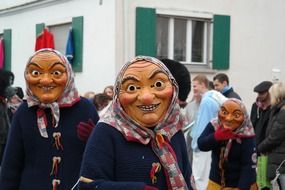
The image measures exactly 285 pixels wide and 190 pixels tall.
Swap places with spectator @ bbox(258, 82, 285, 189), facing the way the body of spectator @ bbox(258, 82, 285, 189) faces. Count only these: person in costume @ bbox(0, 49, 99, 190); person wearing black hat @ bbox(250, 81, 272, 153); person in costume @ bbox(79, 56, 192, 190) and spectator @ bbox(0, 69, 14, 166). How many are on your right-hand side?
1

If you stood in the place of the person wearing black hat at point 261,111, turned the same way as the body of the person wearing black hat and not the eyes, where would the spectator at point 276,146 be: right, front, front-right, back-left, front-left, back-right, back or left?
front-left

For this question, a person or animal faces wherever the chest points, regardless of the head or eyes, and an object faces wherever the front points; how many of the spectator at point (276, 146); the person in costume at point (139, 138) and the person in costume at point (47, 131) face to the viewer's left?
1

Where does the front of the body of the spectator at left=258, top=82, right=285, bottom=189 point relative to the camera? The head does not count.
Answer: to the viewer's left

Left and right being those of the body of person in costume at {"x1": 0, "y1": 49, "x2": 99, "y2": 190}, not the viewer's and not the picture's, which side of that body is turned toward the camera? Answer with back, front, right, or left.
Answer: front

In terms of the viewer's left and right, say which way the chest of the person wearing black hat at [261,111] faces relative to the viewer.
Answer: facing the viewer and to the left of the viewer

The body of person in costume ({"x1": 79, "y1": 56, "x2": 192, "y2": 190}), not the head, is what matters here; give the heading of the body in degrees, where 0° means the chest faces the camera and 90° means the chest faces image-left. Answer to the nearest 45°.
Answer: approximately 315°
